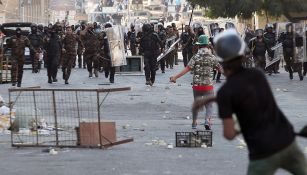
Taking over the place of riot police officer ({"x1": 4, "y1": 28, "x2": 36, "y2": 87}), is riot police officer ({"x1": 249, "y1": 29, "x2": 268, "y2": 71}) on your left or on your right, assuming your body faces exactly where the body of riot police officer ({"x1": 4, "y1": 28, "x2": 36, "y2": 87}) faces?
on your left

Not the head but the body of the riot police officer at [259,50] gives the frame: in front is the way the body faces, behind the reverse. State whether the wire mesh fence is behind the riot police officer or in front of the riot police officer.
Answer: in front

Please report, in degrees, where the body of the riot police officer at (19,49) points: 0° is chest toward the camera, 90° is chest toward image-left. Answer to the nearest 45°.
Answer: approximately 0°

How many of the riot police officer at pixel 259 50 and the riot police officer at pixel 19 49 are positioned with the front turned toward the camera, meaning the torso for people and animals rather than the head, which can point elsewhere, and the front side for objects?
2

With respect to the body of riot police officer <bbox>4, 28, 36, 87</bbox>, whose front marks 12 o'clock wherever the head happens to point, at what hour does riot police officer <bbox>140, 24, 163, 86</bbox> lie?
riot police officer <bbox>140, 24, 163, 86</bbox> is roughly at 9 o'clock from riot police officer <bbox>4, 28, 36, 87</bbox>.

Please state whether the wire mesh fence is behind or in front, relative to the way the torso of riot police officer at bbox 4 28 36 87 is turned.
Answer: in front

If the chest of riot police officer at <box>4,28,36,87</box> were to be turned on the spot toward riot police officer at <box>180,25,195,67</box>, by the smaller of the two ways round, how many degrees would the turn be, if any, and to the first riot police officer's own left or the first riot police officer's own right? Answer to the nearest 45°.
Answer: approximately 135° to the first riot police officer's own left

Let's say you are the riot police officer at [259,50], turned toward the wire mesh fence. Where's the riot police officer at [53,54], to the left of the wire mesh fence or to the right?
right

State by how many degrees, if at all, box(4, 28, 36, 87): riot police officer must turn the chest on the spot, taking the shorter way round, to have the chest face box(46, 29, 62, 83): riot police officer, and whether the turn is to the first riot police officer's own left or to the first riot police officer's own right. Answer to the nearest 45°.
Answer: approximately 135° to the first riot police officer's own left

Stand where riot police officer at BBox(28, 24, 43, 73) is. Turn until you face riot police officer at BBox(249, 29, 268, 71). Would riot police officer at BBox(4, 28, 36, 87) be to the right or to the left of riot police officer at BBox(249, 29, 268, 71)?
right

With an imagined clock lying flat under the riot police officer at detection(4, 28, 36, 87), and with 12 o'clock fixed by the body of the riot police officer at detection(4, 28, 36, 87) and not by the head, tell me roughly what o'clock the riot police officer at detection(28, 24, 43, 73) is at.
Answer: the riot police officer at detection(28, 24, 43, 73) is roughly at 6 o'clock from the riot police officer at detection(4, 28, 36, 87).

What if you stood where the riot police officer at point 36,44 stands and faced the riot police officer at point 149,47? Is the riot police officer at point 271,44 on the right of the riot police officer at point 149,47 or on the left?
left

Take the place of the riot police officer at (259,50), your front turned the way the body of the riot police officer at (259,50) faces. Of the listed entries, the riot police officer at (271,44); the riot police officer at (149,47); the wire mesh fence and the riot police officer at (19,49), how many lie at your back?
1
